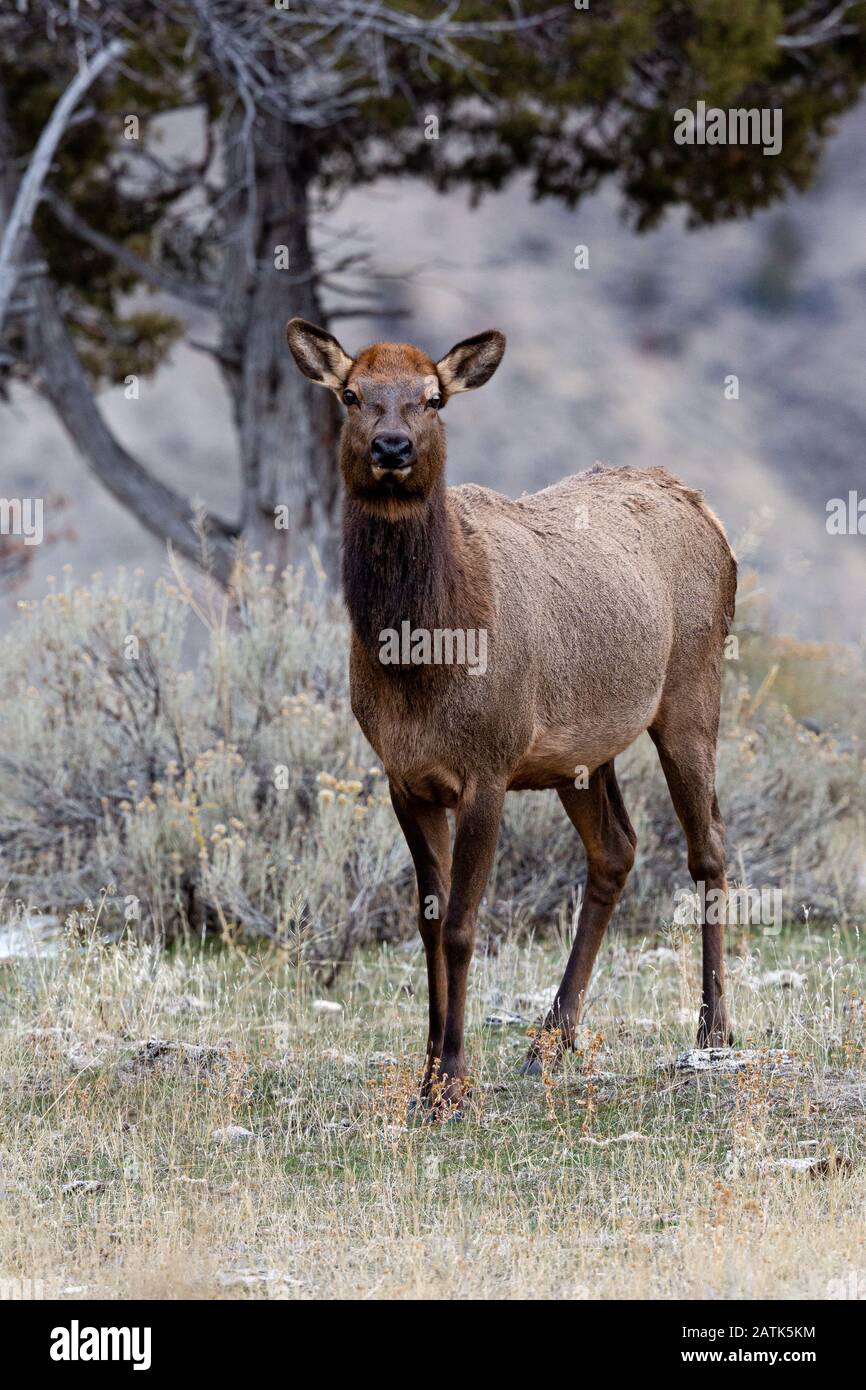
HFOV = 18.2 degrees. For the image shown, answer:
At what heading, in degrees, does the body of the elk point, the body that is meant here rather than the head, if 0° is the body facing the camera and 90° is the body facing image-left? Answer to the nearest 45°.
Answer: approximately 45°

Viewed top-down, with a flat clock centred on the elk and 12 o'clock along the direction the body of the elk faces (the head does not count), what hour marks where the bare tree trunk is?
The bare tree trunk is roughly at 4 o'clock from the elk.
